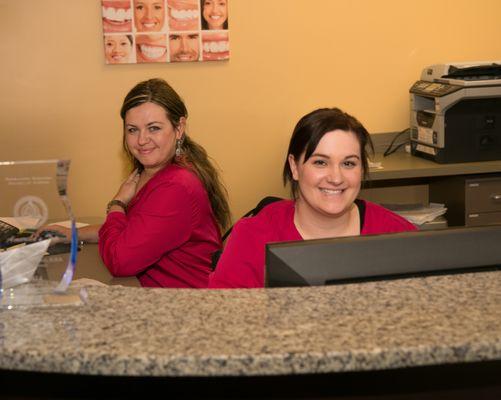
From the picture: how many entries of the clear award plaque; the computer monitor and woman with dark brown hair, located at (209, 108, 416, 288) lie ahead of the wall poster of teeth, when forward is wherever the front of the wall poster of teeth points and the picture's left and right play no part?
3

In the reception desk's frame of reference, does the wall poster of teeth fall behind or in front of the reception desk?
behind

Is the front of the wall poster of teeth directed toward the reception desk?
yes

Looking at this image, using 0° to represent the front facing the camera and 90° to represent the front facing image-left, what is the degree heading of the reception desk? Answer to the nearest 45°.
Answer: approximately 0°

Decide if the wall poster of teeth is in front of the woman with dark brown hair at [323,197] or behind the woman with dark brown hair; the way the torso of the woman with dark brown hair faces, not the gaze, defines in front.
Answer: behind

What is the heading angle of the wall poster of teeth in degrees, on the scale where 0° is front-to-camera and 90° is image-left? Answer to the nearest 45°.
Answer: approximately 0°

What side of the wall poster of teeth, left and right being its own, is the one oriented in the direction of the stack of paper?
left

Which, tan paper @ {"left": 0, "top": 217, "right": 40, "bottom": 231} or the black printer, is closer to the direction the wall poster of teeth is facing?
the tan paper

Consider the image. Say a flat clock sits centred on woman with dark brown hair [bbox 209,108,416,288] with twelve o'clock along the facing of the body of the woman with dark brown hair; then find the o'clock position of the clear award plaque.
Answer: The clear award plaque is roughly at 1 o'clock from the woman with dark brown hair.

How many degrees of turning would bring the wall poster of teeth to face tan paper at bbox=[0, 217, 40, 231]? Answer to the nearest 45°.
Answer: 0° — it already faces it
